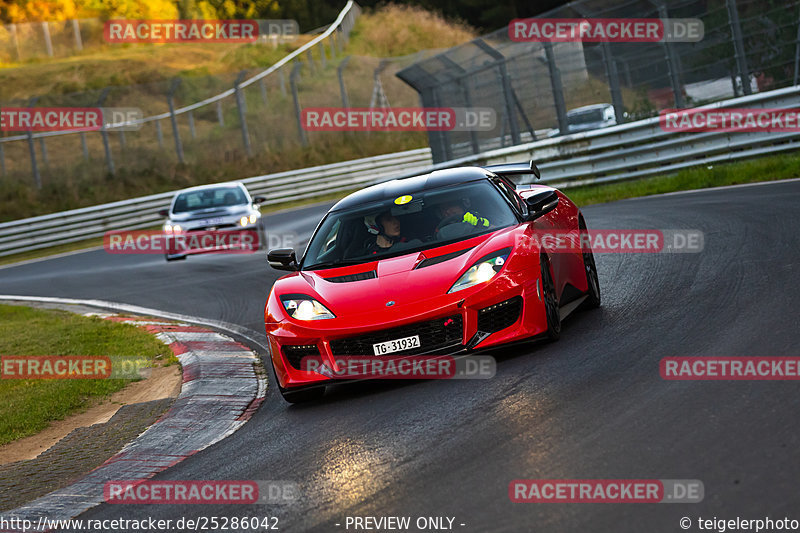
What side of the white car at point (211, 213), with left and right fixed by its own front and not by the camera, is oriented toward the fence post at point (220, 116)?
back

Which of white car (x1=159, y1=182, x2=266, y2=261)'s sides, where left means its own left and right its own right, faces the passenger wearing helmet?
front

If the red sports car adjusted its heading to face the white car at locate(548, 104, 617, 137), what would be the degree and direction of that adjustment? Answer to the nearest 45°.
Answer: approximately 135° to its right

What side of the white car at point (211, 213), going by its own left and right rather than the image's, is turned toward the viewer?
front

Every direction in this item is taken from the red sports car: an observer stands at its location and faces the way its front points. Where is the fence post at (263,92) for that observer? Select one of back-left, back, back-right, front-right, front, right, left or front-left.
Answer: back-right

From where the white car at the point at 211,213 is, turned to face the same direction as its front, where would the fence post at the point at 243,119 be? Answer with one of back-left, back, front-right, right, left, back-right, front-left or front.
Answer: back

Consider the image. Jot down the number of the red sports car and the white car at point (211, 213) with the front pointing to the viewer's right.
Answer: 0

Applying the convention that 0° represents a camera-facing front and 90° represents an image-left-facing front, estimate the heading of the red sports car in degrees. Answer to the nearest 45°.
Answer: approximately 45°

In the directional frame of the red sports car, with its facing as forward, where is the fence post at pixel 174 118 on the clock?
The fence post is roughly at 4 o'clock from the red sports car.

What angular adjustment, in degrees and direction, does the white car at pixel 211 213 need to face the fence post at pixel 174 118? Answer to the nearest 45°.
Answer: approximately 180°

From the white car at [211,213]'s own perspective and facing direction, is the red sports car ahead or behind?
ahead

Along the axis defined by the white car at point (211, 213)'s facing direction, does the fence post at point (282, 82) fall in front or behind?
behind
